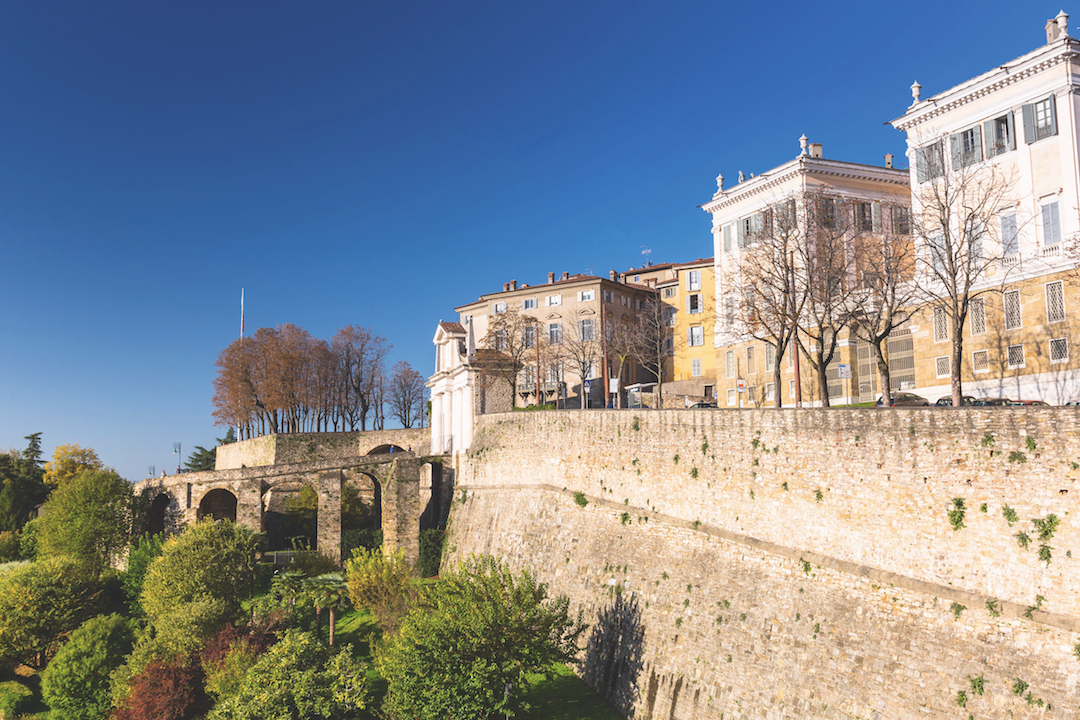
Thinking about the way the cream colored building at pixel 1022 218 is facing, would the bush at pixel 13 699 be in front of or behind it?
in front

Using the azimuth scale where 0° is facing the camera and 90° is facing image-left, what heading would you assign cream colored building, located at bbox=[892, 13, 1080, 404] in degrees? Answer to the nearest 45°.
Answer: approximately 45°

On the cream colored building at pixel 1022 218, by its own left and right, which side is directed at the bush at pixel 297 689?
front

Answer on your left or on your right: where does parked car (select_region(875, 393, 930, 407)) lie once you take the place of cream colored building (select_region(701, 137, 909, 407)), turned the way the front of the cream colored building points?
on your left

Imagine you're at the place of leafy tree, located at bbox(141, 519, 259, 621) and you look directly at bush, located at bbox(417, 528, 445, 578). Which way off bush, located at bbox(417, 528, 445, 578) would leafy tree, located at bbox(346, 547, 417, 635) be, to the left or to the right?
right

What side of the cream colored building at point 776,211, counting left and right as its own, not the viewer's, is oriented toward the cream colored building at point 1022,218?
left

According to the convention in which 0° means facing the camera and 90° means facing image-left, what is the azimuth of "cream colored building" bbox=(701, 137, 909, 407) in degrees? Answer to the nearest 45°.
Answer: approximately 45°

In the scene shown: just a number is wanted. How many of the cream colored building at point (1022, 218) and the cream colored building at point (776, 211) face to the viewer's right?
0

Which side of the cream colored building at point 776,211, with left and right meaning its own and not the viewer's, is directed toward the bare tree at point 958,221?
left
